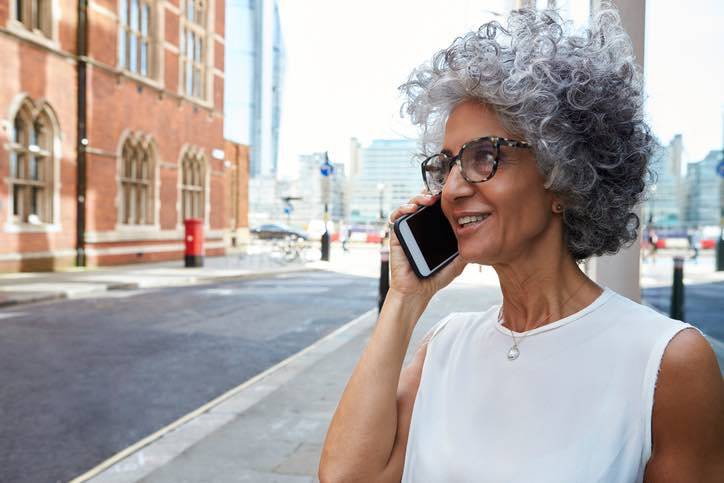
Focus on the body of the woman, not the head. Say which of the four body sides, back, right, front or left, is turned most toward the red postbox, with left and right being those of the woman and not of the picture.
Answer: right

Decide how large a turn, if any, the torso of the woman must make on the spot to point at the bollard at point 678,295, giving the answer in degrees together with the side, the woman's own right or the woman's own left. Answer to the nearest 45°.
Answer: approximately 135° to the woman's own right

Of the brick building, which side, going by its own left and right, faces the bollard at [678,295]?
front

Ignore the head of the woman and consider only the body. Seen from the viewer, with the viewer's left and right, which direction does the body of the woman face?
facing the viewer and to the left of the viewer

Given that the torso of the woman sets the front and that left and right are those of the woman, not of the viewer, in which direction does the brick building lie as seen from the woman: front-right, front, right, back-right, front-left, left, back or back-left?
right

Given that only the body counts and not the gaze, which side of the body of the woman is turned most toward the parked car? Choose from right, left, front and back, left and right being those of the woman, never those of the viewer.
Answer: right

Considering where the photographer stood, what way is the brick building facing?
facing the viewer and to the right of the viewer

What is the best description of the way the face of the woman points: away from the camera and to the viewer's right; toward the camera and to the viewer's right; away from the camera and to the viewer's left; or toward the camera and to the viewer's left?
toward the camera and to the viewer's left
